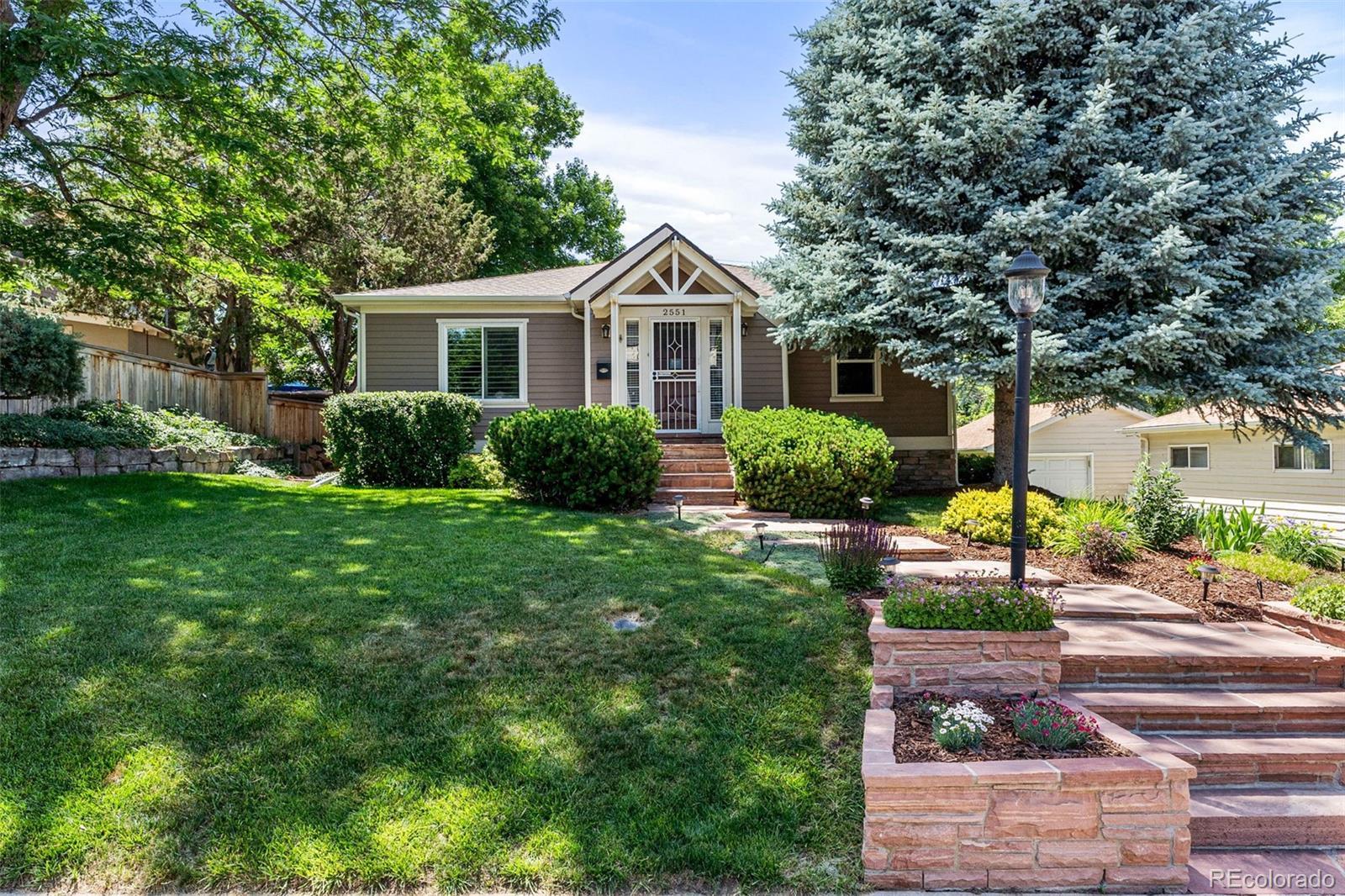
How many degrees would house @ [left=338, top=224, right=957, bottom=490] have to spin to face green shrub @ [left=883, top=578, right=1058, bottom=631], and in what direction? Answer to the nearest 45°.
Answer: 0° — it already faces it

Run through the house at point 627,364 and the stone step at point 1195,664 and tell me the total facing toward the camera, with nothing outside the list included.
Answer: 2

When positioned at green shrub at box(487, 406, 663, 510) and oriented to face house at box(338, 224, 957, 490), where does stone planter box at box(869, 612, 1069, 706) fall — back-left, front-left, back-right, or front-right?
back-right

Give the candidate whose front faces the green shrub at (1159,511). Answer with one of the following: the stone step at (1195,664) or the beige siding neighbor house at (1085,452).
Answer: the beige siding neighbor house

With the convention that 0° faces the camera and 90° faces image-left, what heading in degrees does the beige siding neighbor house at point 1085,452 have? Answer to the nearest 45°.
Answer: approximately 0°

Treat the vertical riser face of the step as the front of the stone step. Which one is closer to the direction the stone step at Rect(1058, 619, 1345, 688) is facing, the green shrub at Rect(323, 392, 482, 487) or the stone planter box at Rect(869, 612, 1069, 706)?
the stone planter box

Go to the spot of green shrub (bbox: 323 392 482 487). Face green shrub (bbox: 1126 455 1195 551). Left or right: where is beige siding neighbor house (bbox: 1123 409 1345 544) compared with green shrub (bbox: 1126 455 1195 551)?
left

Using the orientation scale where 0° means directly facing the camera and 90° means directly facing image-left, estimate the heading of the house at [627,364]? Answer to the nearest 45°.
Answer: approximately 0°

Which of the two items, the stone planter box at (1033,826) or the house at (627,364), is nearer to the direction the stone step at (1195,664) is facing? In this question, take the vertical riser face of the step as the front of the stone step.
the stone planter box
